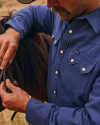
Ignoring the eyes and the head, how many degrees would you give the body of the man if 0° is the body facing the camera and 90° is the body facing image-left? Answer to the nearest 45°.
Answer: approximately 45°
